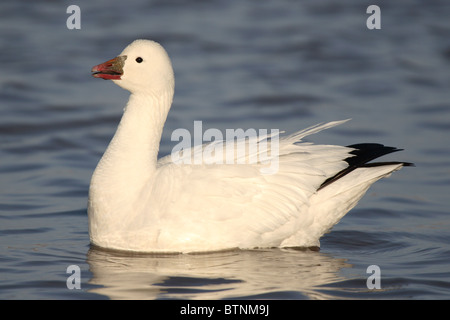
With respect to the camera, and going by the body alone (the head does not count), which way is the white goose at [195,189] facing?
to the viewer's left
